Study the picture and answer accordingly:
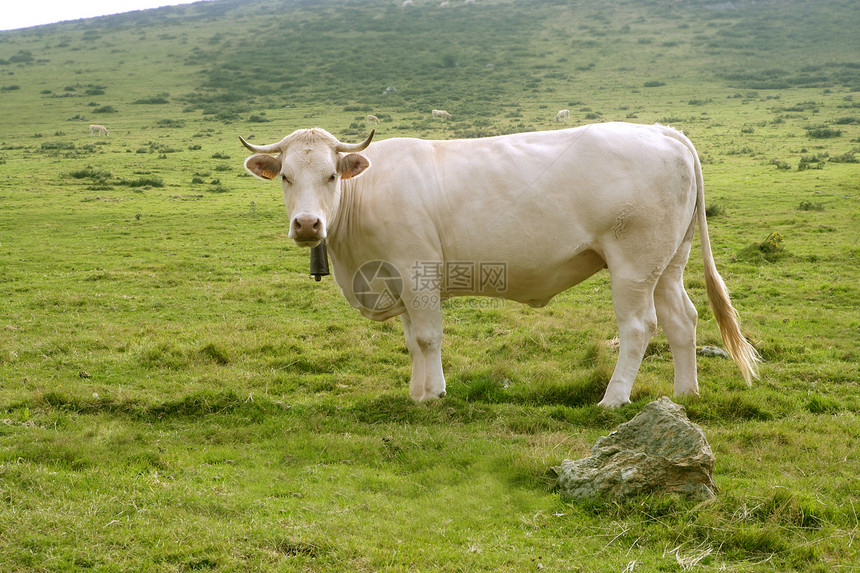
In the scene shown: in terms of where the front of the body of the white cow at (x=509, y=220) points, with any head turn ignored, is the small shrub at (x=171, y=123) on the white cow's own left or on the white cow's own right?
on the white cow's own right

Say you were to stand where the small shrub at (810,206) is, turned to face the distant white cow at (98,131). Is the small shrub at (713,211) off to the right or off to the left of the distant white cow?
left

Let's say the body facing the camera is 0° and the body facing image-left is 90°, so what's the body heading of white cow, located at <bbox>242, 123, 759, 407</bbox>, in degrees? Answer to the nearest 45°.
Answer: approximately 90°

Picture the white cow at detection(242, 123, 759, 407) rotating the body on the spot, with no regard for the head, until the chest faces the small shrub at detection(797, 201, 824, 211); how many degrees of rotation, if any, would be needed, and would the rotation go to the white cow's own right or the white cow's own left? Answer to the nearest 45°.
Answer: approximately 135° to the white cow's own right

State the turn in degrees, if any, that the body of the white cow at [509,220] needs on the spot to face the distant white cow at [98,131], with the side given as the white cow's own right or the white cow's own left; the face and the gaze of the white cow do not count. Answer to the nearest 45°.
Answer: approximately 45° to the white cow's own right

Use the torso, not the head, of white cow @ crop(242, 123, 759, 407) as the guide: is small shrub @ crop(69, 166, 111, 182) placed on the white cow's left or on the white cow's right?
on the white cow's right

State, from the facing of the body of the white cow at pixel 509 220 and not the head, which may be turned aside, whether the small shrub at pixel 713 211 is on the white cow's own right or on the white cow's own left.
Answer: on the white cow's own right

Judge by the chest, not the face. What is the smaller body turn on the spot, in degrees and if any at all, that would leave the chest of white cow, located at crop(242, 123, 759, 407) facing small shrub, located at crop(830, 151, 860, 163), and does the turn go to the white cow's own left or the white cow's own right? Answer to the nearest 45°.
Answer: approximately 135° to the white cow's own right

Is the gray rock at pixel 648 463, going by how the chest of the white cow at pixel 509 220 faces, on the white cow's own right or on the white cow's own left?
on the white cow's own left
